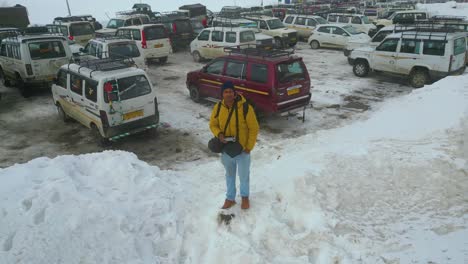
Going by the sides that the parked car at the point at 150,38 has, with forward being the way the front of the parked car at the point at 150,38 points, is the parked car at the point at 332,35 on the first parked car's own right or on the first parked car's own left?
on the first parked car's own right

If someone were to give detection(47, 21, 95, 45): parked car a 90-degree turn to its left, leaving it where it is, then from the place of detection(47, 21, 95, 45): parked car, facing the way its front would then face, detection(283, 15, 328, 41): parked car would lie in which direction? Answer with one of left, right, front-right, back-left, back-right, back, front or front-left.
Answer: back-left

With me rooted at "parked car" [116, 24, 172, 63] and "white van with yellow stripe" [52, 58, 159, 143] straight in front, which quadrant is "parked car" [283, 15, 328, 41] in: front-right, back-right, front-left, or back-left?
back-left

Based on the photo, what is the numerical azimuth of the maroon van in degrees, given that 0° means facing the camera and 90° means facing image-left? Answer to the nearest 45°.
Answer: approximately 135°

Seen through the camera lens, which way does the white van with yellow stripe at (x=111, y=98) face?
facing away from the viewer and to the left of the viewer
